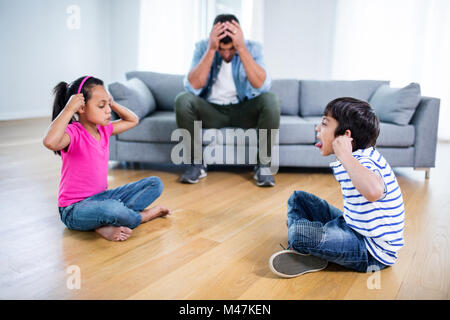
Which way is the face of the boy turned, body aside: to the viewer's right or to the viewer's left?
to the viewer's left

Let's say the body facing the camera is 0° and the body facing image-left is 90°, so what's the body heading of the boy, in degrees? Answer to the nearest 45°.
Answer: approximately 90°

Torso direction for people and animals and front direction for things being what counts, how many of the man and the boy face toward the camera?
1

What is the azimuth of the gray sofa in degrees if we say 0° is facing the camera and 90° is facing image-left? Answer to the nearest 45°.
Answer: approximately 0°

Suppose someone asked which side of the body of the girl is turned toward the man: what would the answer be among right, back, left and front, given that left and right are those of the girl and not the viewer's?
left

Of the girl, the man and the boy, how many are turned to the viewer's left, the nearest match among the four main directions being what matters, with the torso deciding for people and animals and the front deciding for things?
1

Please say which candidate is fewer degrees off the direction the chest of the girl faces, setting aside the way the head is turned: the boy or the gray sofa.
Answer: the boy

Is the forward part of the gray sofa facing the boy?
yes

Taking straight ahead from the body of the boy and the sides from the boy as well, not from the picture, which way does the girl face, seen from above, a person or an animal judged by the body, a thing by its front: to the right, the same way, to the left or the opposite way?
the opposite way
